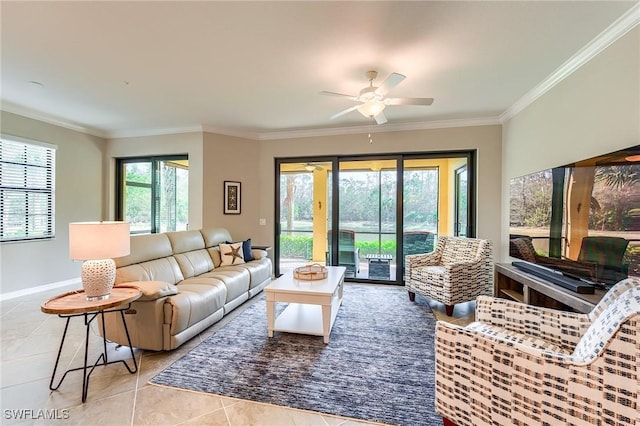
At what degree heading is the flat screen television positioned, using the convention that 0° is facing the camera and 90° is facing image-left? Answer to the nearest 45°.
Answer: approximately 45°

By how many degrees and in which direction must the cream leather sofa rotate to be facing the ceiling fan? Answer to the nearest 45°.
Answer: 0° — it already faces it

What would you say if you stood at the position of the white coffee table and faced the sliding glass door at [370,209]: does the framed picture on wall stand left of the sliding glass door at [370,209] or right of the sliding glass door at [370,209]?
left

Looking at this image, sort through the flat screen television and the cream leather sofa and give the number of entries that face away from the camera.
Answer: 0

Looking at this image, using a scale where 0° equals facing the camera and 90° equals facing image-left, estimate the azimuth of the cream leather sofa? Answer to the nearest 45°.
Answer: approximately 315°

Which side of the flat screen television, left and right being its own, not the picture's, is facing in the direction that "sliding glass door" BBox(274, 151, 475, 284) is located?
right

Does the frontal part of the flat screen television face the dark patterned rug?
yes

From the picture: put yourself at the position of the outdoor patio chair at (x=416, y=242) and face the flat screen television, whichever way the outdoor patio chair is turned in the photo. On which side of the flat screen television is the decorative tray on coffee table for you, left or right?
right

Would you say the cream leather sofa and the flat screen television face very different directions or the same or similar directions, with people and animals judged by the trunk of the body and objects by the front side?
very different directions

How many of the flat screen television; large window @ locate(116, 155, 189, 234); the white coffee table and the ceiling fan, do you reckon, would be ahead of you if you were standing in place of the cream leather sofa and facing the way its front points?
3

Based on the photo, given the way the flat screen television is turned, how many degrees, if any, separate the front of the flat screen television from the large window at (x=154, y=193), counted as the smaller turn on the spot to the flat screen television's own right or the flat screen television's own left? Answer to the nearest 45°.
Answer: approximately 45° to the flat screen television's own right

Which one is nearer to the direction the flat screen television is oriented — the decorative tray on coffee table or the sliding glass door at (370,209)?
the decorative tray on coffee table

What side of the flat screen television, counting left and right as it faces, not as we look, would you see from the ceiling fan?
front

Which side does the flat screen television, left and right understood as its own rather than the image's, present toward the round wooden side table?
front

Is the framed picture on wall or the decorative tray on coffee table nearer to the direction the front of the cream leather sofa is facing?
the decorative tray on coffee table

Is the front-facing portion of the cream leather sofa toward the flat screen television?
yes
